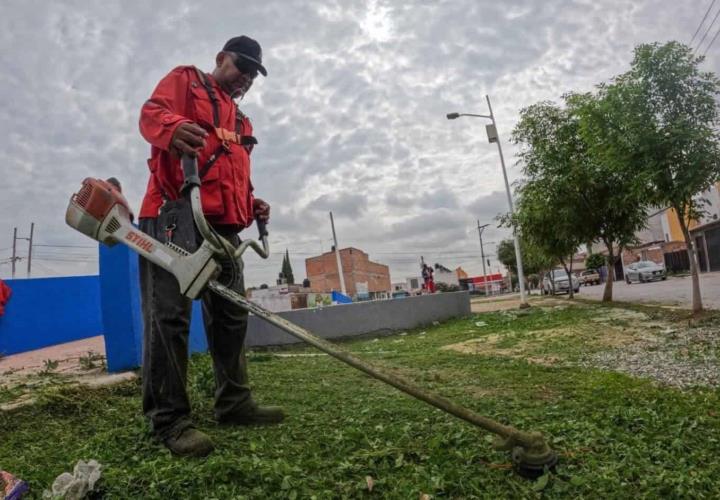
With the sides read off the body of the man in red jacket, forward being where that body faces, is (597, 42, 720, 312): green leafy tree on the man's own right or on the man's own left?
on the man's own left

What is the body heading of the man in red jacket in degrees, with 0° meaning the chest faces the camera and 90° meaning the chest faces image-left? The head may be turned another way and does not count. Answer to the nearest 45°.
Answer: approximately 315°

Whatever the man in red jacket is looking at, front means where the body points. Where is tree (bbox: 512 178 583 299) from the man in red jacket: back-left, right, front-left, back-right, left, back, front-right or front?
left

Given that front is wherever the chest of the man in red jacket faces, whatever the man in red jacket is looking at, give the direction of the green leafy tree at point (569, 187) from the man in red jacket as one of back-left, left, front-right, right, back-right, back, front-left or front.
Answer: left

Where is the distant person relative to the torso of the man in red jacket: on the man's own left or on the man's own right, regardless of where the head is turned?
on the man's own left

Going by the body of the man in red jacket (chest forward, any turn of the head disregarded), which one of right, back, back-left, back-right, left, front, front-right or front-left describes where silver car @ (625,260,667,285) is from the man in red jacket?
left

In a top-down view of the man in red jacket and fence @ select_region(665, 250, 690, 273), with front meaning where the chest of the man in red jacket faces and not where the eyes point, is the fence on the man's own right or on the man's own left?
on the man's own left
